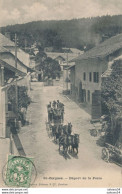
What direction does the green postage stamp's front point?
toward the camera
